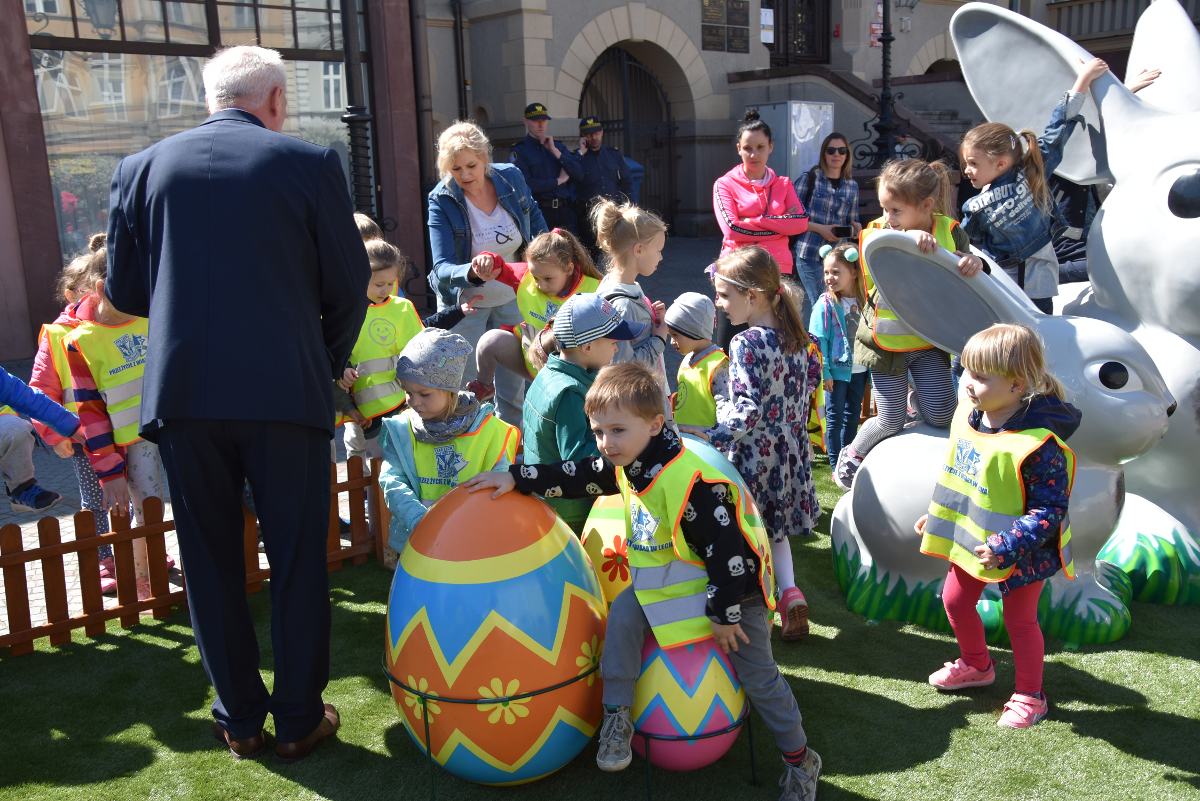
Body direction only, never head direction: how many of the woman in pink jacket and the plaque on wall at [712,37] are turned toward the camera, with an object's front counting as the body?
2

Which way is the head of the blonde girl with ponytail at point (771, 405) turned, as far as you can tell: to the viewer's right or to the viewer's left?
to the viewer's left

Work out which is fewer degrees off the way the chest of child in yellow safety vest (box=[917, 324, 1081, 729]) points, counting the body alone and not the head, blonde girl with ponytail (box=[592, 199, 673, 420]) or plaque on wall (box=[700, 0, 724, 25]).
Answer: the blonde girl with ponytail

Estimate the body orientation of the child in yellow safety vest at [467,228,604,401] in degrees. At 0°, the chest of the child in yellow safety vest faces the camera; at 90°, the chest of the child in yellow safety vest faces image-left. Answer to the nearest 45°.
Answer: approximately 45°

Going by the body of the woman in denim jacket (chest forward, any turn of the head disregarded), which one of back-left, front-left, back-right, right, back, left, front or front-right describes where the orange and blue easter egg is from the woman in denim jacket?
front-right

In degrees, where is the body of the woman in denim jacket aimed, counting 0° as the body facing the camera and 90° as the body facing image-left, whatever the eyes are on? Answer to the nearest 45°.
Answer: approximately 315°

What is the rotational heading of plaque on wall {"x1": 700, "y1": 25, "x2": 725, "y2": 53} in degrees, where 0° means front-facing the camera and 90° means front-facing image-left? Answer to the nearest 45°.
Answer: approximately 0°
